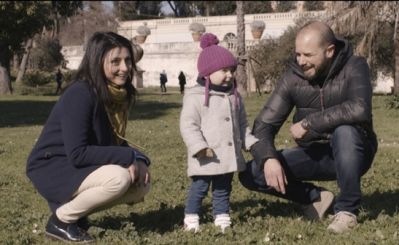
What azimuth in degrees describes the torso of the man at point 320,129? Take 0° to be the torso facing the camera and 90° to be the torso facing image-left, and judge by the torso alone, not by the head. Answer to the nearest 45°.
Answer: approximately 45°

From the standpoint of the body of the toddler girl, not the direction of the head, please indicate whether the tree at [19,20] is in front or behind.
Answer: behind

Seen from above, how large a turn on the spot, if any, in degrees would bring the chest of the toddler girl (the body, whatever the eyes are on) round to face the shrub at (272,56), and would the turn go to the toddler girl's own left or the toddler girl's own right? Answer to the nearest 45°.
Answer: approximately 135° to the toddler girl's own left

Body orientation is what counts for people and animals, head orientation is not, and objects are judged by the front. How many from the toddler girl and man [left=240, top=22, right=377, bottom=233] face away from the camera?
0

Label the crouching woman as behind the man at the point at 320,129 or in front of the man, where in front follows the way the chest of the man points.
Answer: in front

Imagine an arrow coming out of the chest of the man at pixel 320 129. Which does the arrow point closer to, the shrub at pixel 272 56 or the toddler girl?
the toddler girl

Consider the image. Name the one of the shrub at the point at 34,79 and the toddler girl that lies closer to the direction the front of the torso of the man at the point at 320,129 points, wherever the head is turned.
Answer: the toddler girl

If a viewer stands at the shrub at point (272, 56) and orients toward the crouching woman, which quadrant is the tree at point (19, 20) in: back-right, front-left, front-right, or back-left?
front-right

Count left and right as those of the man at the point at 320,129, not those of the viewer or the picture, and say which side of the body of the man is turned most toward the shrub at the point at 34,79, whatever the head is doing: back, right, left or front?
right

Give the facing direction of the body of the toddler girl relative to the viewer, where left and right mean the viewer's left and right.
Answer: facing the viewer and to the right of the viewer

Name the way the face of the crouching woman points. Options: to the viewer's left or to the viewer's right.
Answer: to the viewer's right
